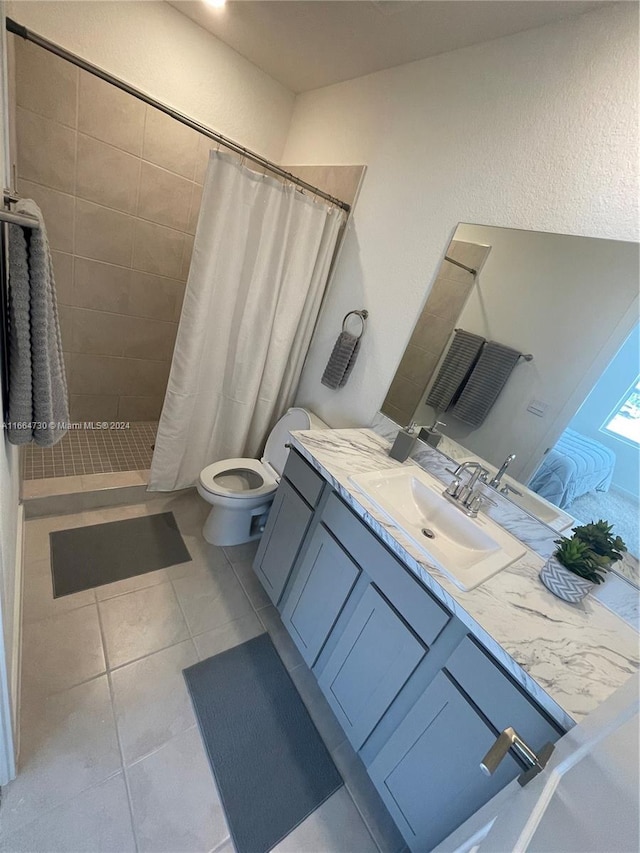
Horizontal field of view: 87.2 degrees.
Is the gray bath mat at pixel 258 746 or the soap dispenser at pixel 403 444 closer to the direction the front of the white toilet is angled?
the gray bath mat

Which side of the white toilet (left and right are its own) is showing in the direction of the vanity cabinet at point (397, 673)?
left

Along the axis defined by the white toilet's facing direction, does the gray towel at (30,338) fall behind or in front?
in front

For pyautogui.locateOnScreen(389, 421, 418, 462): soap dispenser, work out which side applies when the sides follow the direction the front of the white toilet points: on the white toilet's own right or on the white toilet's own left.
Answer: on the white toilet's own left

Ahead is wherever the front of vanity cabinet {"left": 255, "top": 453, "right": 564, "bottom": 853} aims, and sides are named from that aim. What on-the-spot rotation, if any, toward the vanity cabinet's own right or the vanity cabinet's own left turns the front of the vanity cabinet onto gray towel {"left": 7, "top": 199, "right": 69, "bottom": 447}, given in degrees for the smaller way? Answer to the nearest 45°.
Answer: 0° — it already faces it

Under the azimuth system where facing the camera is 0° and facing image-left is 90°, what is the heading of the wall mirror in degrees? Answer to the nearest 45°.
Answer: approximately 45°

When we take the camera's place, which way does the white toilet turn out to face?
facing the viewer and to the left of the viewer

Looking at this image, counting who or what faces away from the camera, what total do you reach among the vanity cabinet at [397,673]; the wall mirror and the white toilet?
0

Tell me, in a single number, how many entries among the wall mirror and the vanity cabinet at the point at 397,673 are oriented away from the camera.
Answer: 0

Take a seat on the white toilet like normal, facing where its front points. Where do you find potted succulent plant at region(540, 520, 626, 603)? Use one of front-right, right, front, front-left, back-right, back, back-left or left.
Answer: left
